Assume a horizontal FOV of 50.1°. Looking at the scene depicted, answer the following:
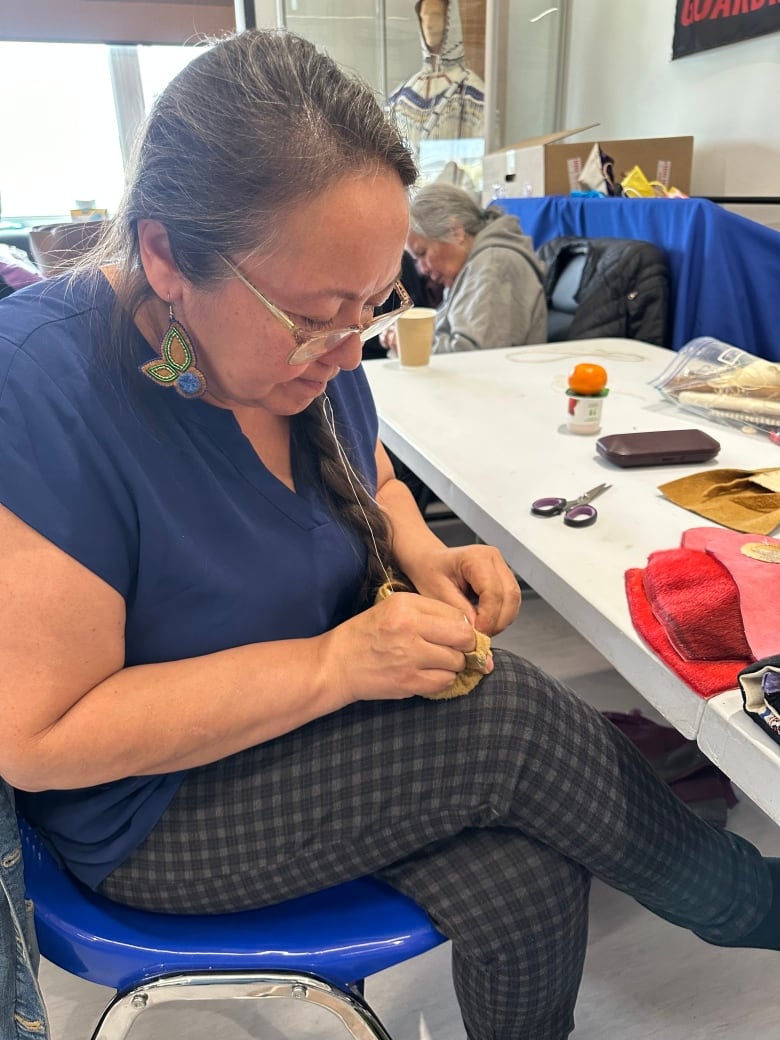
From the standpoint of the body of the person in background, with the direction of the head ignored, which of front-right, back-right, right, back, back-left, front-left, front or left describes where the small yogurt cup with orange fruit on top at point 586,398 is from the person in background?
left

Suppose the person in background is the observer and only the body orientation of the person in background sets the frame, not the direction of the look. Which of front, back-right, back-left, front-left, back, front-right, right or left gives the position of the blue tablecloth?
back

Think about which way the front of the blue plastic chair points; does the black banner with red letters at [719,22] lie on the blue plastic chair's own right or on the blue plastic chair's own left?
on the blue plastic chair's own left

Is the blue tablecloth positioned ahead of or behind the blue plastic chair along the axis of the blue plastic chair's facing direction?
ahead

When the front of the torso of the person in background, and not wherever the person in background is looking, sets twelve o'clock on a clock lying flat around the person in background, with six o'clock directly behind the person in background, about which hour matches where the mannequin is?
The mannequin is roughly at 3 o'clock from the person in background.

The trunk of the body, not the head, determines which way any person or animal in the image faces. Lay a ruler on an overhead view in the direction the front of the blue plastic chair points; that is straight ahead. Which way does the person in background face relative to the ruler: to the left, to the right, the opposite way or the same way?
the opposite way

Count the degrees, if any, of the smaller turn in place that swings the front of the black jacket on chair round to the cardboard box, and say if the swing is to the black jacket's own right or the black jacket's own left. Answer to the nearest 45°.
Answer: approximately 135° to the black jacket's own right

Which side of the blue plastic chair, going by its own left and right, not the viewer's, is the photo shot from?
right

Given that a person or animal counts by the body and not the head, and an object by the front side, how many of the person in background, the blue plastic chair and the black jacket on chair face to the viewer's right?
1

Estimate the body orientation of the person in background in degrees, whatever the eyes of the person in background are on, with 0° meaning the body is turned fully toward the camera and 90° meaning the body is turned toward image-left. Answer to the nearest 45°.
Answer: approximately 90°
